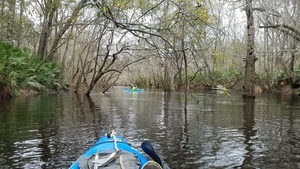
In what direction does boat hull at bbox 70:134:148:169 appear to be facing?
away from the camera
